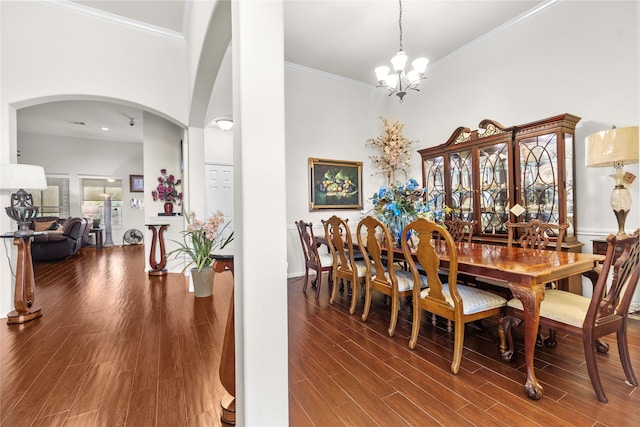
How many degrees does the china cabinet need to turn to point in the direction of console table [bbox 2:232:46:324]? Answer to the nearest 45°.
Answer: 0° — it already faces it

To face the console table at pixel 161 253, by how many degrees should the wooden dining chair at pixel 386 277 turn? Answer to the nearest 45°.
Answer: approximately 135° to its left

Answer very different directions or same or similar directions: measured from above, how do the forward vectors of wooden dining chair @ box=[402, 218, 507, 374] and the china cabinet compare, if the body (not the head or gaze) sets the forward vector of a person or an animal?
very different directions

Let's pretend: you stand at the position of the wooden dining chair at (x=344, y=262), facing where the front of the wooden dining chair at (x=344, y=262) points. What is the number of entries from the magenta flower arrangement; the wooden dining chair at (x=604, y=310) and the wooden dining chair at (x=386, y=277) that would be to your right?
2

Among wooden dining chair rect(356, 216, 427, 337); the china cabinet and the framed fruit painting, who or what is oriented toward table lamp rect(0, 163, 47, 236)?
the china cabinet

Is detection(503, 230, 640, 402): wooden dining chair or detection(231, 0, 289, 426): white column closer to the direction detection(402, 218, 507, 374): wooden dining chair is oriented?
the wooden dining chair

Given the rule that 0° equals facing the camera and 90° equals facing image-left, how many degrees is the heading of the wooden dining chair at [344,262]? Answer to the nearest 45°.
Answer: approximately 225°

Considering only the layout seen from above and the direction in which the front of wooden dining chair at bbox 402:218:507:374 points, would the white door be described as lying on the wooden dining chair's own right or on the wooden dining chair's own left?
on the wooden dining chair's own left

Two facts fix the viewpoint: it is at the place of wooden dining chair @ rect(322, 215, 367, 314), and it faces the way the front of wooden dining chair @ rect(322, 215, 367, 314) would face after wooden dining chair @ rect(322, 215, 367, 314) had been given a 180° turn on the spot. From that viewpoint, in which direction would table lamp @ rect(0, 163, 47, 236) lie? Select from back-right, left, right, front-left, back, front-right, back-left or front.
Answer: front-right
